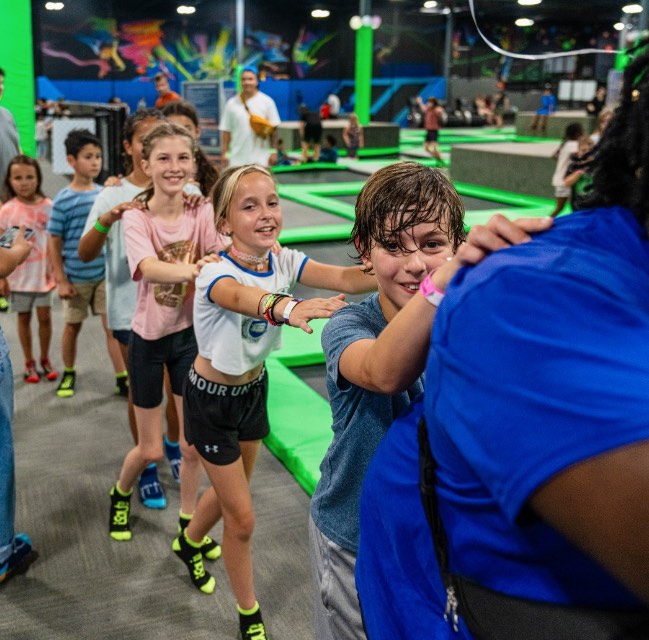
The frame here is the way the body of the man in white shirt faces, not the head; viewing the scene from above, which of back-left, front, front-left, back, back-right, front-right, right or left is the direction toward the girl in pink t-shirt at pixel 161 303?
front

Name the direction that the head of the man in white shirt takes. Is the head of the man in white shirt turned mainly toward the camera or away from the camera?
toward the camera

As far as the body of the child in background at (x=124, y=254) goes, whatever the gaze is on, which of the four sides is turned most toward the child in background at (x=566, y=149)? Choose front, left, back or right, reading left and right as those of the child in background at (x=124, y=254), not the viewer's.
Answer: left

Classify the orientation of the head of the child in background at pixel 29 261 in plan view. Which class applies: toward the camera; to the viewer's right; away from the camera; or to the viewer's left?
toward the camera

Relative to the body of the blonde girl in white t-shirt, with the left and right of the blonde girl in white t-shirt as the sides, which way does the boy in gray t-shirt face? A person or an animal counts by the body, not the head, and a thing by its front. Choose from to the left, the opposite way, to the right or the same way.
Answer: the same way

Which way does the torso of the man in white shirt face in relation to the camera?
toward the camera

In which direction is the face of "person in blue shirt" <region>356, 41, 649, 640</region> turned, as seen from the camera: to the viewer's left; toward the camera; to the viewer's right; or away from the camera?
away from the camera

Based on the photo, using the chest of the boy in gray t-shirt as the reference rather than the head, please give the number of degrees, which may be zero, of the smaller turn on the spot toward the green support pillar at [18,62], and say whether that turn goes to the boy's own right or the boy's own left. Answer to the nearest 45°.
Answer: approximately 180°

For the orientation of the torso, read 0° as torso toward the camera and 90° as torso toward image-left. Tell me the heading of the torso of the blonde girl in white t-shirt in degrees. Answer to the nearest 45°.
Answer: approximately 315°

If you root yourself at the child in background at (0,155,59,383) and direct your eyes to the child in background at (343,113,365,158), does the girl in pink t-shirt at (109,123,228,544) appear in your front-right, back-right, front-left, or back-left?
back-right

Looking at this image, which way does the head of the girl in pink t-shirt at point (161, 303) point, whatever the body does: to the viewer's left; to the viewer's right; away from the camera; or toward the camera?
toward the camera

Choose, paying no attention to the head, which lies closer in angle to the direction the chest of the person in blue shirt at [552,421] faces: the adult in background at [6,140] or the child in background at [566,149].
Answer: the child in background

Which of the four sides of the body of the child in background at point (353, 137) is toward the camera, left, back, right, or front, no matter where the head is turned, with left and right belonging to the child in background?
front

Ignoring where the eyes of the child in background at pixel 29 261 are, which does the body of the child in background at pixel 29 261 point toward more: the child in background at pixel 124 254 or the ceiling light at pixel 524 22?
the child in background
